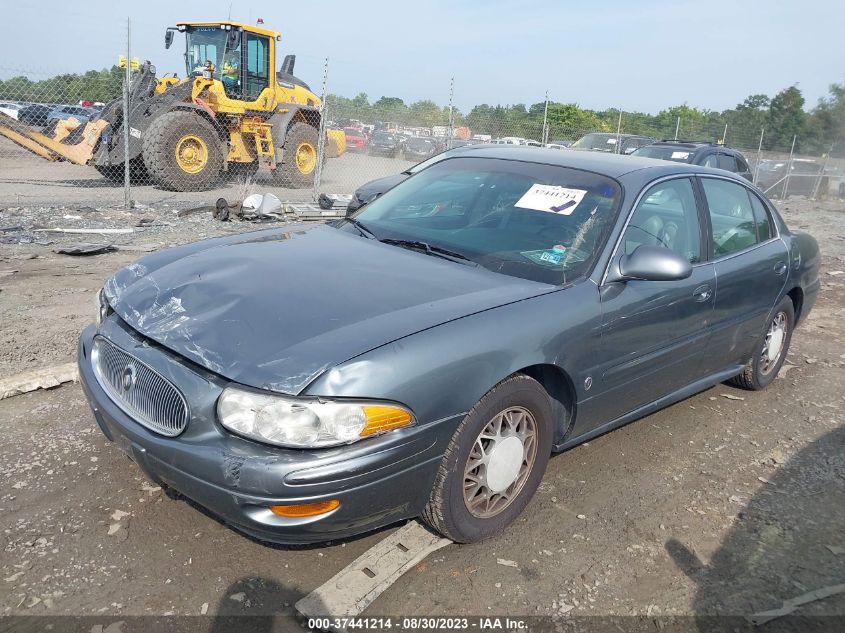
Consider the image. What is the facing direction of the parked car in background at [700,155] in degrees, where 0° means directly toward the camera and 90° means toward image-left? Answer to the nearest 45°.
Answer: approximately 45°

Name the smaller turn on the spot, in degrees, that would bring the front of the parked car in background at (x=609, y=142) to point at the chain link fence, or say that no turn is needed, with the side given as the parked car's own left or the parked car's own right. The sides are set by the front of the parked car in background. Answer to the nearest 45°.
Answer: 0° — it already faces it

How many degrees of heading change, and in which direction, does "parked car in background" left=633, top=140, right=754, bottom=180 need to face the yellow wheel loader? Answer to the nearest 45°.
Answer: approximately 45° to its right

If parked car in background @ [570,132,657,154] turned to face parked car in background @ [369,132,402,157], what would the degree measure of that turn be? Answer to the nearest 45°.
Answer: approximately 45° to its right

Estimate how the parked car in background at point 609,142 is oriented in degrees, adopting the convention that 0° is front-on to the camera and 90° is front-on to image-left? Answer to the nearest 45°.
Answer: approximately 45°

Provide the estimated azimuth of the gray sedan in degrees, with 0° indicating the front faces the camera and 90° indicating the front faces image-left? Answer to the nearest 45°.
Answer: approximately 45°
